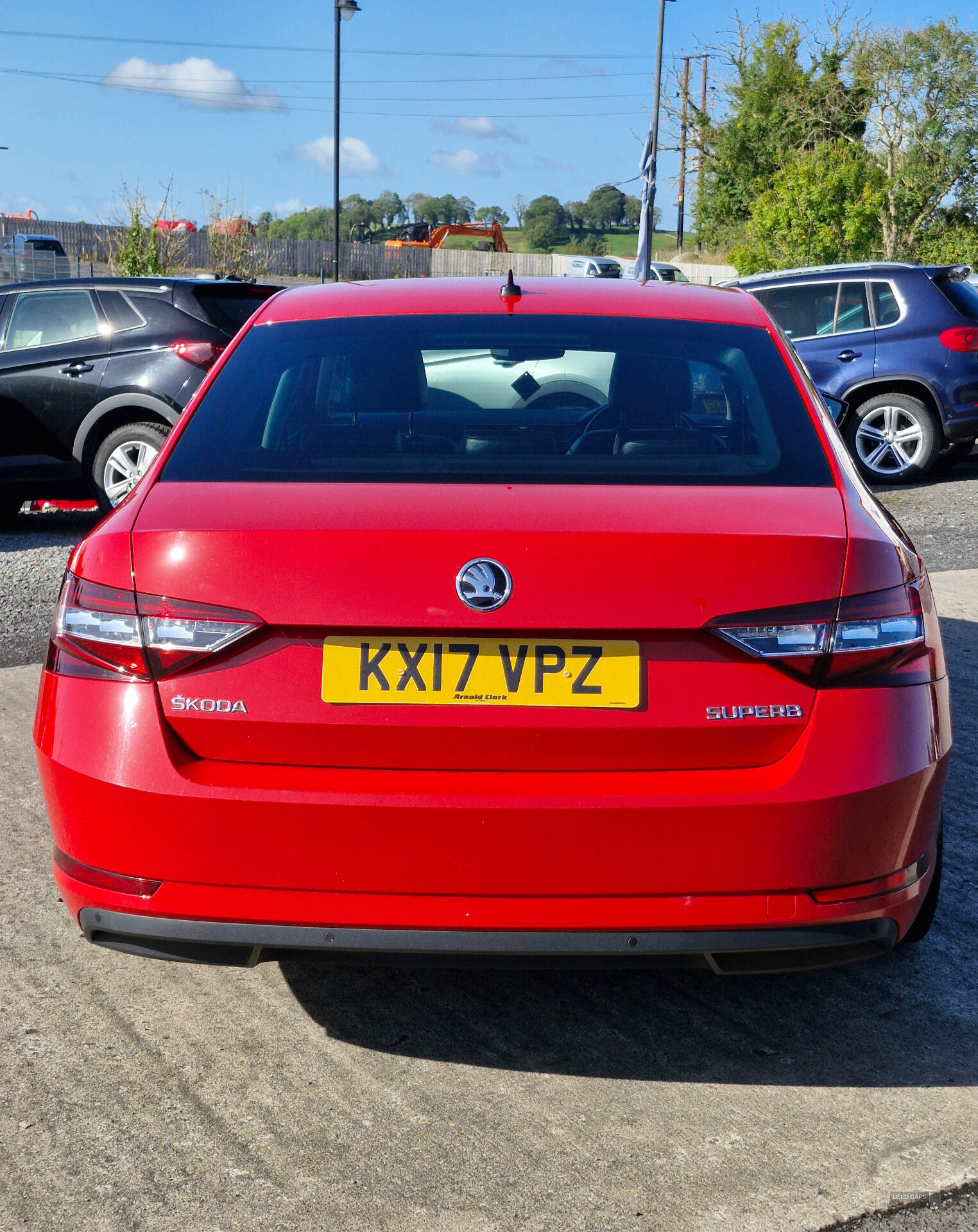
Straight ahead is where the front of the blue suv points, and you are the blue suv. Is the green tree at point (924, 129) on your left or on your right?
on your right

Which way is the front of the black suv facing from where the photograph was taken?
facing away from the viewer and to the left of the viewer

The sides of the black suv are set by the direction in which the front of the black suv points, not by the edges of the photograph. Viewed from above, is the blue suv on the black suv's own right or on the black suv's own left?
on the black suv's own right

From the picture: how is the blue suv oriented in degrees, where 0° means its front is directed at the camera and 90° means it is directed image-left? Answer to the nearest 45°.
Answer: approximately 135°

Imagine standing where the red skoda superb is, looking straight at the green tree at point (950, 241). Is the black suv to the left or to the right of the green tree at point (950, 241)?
left

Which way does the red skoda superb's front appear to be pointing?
away from the camera
